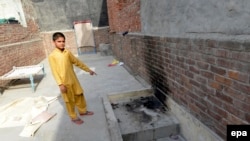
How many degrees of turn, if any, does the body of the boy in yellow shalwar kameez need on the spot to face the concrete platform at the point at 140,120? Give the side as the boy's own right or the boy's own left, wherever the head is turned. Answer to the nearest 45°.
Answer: approximately 45° to the boy's own left
